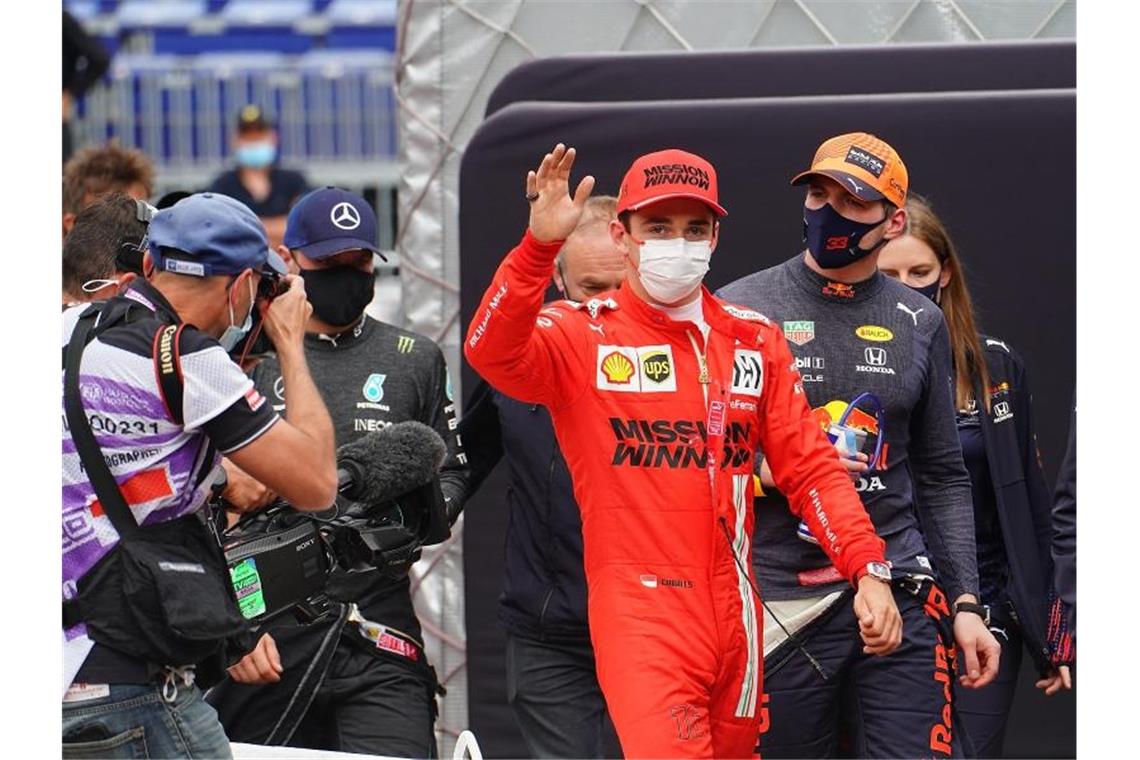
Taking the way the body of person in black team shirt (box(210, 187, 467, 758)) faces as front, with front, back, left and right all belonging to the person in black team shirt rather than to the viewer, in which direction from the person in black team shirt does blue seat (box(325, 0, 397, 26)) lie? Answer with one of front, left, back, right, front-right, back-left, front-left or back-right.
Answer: back

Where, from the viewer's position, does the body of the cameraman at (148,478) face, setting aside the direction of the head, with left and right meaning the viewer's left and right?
facing away from the viewer and to the right of the viewer

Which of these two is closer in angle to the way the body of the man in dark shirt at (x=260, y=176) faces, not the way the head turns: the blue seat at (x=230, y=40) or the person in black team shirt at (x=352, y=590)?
the person in black team shirt

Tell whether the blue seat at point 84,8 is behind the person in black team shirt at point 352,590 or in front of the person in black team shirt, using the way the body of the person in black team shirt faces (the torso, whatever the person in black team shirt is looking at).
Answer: behind

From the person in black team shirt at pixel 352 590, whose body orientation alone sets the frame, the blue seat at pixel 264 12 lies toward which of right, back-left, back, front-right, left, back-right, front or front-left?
back

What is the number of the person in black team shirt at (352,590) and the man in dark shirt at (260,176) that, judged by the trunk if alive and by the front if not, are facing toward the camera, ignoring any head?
2

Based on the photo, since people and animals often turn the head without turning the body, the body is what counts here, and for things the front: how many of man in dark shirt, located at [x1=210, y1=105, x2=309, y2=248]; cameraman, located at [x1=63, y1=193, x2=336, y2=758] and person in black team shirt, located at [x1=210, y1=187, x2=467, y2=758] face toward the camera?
2
